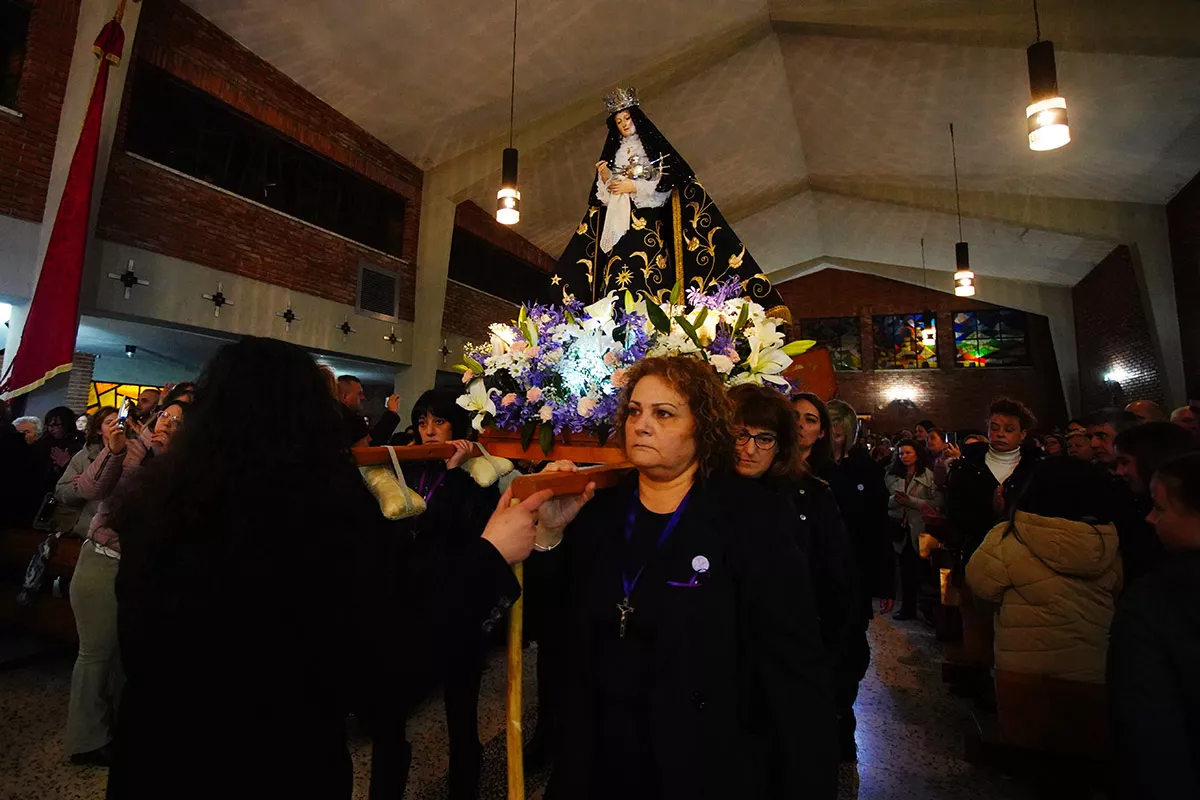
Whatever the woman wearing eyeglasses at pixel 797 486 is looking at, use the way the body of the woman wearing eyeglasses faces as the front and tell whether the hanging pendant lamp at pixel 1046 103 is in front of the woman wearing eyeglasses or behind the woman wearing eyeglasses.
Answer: behind

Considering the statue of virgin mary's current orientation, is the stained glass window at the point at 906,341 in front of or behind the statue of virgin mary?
behind

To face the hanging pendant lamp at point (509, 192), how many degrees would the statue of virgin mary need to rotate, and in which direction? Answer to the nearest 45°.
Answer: approximately 90° to its right

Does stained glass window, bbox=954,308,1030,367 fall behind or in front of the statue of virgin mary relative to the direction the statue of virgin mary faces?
behind

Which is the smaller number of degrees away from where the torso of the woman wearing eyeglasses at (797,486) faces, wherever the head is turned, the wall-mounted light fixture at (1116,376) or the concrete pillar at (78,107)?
the concrete pillar

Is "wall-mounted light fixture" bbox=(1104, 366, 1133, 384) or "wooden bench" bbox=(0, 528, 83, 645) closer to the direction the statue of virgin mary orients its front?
the wooden bench

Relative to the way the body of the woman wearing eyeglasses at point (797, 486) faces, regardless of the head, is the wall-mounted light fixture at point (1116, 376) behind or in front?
behind

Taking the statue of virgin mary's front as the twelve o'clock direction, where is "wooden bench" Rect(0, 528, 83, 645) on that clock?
The wooden bench is roughly at 2 o'clock from the statue of virgin mary.

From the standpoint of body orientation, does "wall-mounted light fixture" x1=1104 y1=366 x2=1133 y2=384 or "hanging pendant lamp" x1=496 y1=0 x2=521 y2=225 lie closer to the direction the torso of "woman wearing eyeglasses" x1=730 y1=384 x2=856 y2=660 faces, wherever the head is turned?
the hanging pendant lamp

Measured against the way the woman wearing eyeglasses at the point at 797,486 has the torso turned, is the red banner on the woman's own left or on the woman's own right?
on the woman's own right

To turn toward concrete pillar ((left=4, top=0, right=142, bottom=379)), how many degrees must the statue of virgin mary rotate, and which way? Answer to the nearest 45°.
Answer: approximately 45° to its right
